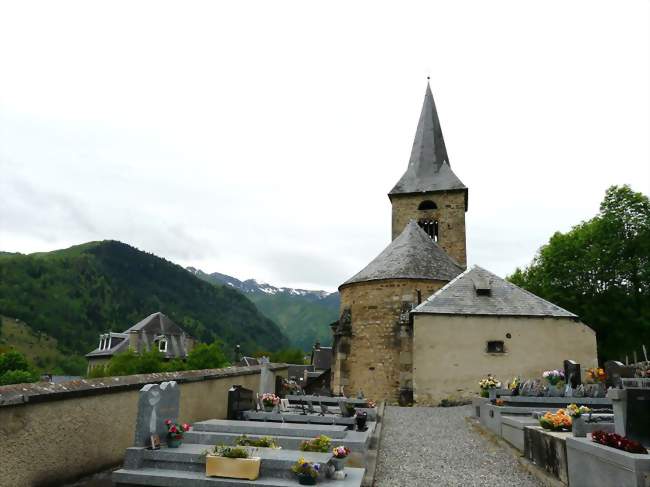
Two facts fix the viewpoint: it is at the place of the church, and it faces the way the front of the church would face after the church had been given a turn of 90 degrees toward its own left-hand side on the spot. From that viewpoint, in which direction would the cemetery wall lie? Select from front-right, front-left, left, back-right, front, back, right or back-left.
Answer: left

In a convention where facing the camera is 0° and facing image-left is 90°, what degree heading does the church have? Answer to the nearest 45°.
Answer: approximately 180°

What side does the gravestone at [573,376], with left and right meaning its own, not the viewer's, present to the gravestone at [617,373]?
left

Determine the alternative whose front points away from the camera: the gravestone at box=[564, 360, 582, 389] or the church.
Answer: the church

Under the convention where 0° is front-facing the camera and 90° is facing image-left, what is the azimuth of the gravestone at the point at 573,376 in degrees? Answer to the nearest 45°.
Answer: approximately 45°

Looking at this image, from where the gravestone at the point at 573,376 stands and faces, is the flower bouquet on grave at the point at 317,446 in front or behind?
in front

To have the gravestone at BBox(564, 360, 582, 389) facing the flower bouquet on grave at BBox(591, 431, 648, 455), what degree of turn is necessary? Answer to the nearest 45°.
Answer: approximately 45° to its left

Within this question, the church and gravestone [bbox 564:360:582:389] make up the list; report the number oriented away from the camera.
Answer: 1

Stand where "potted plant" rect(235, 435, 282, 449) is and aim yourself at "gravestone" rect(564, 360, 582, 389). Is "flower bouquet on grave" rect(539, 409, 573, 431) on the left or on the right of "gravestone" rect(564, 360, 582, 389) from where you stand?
right

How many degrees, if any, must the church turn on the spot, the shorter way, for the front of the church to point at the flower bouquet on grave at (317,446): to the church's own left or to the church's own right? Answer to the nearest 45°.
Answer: approximately 180°

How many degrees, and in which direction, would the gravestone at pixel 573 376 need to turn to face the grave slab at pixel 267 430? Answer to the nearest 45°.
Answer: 0° — it already faces it

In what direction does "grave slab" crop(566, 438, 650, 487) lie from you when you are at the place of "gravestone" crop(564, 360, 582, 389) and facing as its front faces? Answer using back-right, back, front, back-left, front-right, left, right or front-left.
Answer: front-left

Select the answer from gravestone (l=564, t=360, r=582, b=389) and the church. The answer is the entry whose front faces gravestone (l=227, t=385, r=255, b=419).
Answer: gravestone (l=564, t=360, r=582, b=389)

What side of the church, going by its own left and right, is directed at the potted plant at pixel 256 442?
back

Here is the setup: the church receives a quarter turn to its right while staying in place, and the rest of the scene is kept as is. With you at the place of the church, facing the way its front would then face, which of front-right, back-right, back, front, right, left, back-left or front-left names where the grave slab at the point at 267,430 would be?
right

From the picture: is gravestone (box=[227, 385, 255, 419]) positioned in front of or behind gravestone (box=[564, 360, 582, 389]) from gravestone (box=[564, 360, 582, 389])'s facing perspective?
in front

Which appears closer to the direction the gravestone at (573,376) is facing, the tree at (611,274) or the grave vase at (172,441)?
the grave vase

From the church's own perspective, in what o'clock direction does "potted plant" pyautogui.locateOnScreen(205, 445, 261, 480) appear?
The potted plant is roughly at 6 o'clock from the church.

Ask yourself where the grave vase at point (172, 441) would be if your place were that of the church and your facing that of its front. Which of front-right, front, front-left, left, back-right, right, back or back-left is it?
back
